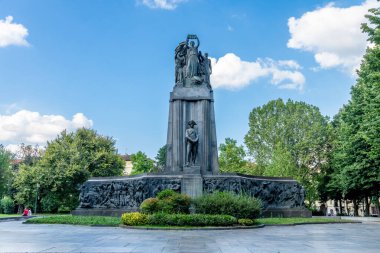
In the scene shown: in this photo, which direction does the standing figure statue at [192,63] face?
toward the camera

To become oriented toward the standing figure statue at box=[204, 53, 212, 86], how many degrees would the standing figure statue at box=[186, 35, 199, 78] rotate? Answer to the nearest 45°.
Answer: approximately 135° to its left

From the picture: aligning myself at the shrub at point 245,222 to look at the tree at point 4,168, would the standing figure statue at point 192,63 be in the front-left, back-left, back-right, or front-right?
front-right

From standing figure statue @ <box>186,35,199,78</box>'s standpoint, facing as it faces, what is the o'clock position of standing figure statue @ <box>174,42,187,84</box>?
standing figure statue @ <box>174,42,187,84</box> is roughly at 4 o'clock from standing figure statue @ <box>186,35,199,78</box>.

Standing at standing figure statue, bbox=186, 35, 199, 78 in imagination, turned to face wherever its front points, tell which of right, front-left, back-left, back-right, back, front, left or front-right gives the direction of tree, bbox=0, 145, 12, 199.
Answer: back-right
